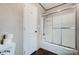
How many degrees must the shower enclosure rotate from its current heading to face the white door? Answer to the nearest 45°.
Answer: approximately 45° to its right
